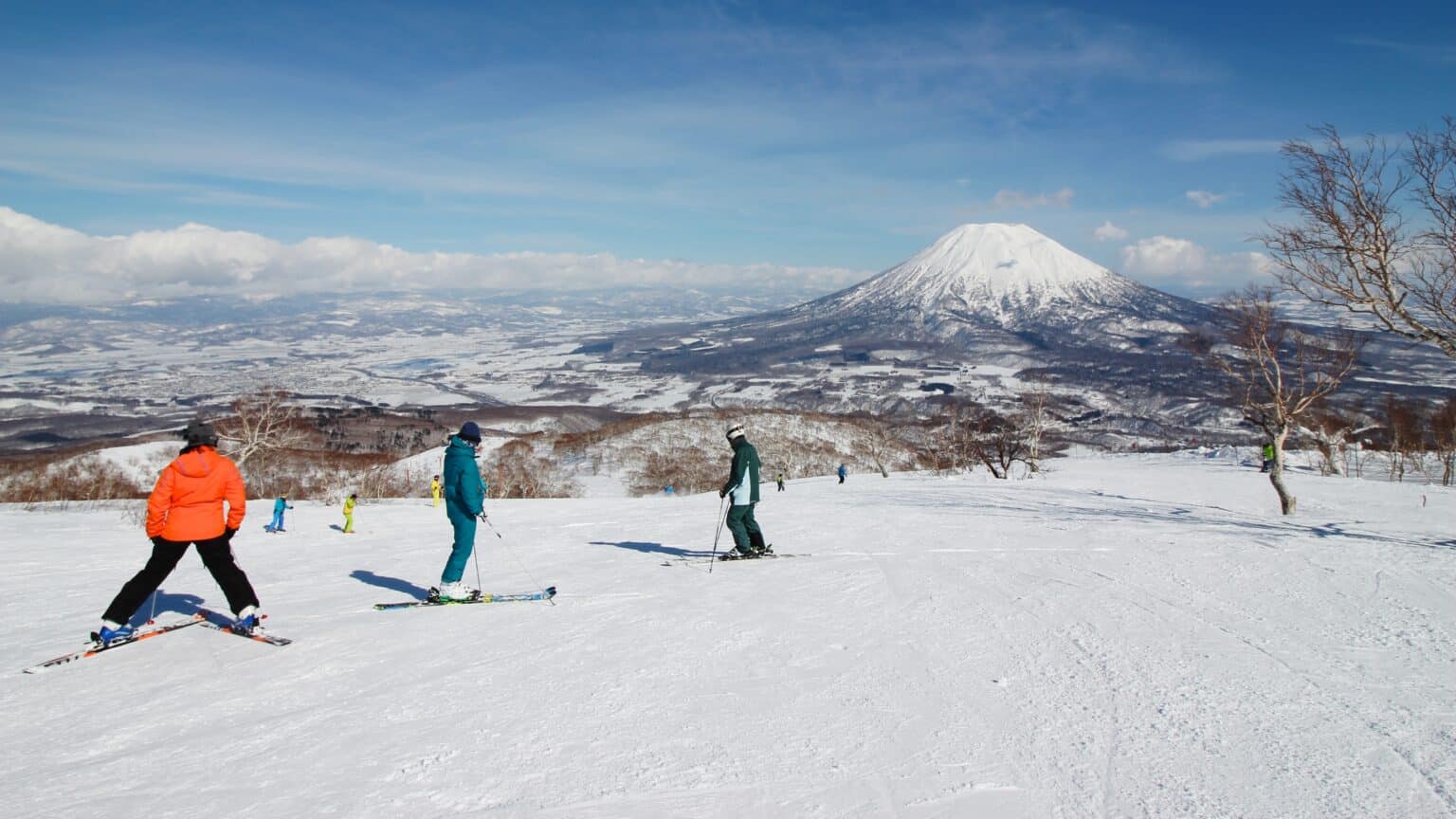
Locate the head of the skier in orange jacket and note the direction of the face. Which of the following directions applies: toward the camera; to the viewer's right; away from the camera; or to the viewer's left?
away from the camera

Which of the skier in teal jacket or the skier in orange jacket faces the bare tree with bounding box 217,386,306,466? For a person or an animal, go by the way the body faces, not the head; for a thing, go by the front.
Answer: the skier in orange jacket

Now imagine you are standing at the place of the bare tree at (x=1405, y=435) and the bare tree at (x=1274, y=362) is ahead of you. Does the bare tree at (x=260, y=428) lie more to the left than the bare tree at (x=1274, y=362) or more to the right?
right

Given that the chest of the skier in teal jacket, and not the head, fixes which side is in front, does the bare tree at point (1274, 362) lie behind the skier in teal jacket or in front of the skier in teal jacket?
in front

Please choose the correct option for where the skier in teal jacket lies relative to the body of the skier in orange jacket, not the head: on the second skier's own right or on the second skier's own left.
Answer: on the second skier's own right

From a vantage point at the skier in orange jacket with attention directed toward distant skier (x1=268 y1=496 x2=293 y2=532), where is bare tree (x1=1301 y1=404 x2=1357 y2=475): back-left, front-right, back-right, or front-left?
front-right

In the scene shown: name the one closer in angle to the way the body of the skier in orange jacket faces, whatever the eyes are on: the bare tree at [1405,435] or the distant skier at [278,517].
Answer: the distant skier

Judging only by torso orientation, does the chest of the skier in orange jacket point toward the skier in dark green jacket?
no

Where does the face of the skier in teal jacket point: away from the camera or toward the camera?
away from the camera

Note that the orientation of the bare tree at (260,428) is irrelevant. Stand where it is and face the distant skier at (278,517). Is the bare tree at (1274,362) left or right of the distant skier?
left

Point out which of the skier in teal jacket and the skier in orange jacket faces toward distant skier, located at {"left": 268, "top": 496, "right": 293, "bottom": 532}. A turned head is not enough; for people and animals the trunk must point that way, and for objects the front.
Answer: the skier in orange jacket
